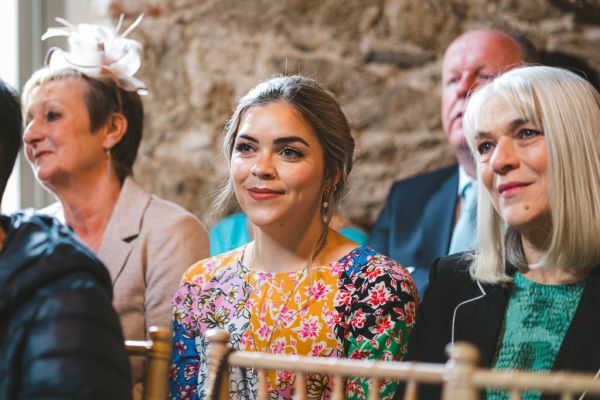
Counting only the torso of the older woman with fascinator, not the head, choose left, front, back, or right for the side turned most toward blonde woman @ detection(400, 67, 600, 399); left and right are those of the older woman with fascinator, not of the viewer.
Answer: left

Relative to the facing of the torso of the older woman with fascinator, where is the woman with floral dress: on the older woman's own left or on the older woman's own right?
on the older woman's own left

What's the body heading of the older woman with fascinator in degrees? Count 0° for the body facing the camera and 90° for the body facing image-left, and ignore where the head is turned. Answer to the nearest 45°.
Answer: approximately 45°

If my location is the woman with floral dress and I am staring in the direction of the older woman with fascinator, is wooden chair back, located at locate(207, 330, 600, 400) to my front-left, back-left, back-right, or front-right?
back-left

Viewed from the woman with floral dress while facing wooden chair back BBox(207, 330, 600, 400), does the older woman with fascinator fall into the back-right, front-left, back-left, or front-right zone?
back-right

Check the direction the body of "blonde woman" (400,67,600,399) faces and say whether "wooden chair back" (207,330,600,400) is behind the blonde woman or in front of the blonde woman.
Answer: in front

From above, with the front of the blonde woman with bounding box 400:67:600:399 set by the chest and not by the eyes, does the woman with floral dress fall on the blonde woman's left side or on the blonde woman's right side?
on the blonde woman's right side

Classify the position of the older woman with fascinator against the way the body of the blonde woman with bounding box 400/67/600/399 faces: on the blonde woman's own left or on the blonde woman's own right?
on the blonde woman's own right

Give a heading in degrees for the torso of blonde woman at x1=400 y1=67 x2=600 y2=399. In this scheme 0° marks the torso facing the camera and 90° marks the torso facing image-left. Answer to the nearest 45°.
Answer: approximately 45°

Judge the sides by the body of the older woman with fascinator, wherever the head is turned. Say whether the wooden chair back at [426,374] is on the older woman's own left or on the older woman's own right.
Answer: on the older woman's own left
